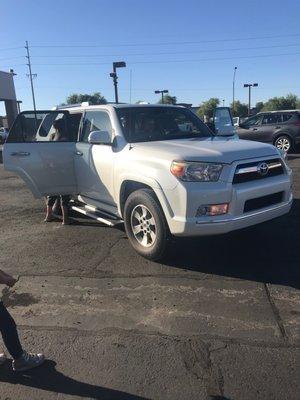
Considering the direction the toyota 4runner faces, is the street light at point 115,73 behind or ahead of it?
behind

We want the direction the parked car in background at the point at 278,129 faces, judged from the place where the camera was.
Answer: facing away from the viewer and to the left of the viewer

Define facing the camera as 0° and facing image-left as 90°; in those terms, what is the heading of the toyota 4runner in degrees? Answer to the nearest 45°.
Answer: approximately 315°

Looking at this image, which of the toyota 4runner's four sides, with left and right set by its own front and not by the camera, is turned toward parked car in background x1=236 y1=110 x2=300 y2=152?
left

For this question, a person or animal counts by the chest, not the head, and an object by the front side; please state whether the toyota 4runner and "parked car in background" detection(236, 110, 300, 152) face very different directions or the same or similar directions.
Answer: very different directions
